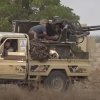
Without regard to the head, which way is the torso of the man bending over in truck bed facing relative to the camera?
to the viewer's right
